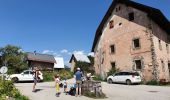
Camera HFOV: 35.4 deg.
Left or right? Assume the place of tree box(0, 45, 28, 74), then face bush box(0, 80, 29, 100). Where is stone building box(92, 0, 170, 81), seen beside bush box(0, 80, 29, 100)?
left

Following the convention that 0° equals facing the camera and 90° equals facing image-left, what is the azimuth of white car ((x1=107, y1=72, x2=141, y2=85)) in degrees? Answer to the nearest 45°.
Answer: approximately 135°

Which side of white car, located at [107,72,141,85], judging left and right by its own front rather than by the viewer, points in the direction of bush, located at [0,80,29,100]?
left

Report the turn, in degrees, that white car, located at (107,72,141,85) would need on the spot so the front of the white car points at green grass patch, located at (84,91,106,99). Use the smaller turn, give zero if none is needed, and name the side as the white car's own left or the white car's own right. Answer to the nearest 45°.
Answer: approximately 135° to the white car's own left
